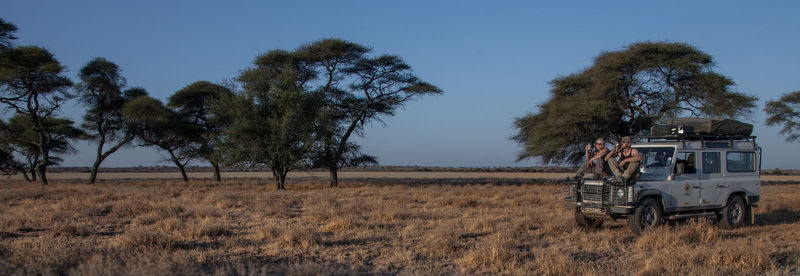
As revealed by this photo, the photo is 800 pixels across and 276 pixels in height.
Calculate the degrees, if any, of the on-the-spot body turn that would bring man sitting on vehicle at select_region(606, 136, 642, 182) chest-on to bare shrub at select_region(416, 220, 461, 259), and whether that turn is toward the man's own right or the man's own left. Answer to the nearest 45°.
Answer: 0° — they already face it

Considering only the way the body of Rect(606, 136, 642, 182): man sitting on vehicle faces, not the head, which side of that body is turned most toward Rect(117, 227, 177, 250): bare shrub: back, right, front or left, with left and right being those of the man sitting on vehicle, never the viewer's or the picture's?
front

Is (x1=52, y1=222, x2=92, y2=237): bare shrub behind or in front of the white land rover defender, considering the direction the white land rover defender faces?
in front

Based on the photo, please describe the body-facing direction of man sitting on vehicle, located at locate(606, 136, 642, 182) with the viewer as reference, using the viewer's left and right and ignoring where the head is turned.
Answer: facing the viewer and to the left of the viewer

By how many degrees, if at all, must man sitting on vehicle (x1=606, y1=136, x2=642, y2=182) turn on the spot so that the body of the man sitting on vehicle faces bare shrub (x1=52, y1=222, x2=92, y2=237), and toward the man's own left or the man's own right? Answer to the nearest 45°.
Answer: approximately 45° to the man's own right

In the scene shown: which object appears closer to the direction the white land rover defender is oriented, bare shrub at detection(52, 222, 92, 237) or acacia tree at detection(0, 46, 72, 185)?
the bare shrub

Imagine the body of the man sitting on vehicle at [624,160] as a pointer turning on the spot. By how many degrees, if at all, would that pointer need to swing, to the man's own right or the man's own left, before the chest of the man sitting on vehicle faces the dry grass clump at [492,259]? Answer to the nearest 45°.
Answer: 0° — they already face it

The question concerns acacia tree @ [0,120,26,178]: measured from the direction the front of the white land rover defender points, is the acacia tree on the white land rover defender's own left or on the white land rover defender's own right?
on the white land rover defender's own right

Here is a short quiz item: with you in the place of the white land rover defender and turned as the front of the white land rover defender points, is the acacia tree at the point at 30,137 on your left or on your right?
on your right

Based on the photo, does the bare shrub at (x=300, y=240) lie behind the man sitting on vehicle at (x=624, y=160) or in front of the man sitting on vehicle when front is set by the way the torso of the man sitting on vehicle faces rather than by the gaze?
in front

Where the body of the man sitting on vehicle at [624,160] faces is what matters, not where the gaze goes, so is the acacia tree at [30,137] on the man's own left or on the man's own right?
on the man's own right

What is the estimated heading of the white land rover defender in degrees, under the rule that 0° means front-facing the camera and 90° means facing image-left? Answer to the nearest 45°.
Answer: approximately 45°

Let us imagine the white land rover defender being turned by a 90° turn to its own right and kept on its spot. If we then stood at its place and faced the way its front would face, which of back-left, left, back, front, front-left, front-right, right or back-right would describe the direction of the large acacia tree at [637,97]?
front-right
